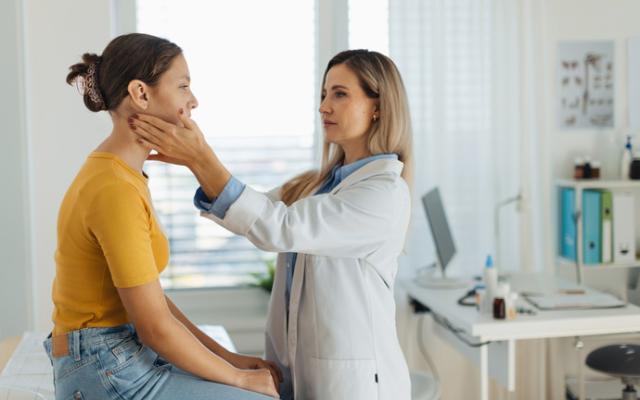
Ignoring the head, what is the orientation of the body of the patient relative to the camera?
to the viewer's right

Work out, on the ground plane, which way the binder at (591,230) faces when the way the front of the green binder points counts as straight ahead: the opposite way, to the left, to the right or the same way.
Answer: the same way

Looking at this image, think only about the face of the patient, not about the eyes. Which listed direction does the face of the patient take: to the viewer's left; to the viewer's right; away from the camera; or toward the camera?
to the viewer's right

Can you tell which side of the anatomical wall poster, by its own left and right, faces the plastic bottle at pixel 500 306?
front

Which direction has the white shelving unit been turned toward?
toward the camera

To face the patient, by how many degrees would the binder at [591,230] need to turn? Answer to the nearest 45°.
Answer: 0° — it already faces them

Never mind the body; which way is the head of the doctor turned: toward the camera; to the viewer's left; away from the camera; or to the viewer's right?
to the viewer's left

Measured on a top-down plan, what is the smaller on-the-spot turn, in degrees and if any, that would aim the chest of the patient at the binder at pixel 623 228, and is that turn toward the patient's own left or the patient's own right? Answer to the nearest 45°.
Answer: approximately 45° to the patient's own left

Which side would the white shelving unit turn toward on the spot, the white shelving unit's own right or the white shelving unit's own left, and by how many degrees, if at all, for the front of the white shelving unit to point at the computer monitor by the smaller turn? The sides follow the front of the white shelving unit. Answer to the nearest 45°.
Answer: approximately 45° to the white shelving unit's own right

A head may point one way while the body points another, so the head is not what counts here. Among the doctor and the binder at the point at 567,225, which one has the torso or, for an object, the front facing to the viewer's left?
the doctor

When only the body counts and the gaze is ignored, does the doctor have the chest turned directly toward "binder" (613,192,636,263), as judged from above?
no

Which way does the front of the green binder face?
toward the camera

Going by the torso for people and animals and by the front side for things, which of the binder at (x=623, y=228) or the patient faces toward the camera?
the binder

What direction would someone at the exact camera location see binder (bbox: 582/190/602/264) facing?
facing the viewer

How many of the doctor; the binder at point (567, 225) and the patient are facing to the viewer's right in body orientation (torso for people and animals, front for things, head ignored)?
1

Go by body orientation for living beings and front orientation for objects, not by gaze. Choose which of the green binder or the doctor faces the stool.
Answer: the green binder
